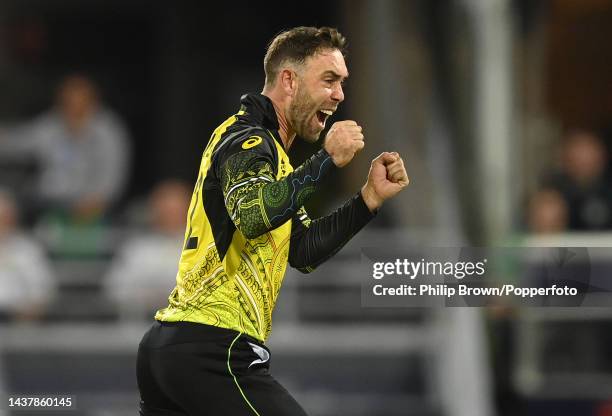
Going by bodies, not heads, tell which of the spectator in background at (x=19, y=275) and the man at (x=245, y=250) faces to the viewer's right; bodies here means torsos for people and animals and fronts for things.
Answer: the man

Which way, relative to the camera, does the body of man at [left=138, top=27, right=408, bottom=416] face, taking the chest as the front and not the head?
to the viewer's right

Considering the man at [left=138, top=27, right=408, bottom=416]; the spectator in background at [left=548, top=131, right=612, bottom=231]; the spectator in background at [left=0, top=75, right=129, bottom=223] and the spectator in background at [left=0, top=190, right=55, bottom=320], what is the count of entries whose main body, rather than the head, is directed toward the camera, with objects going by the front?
3

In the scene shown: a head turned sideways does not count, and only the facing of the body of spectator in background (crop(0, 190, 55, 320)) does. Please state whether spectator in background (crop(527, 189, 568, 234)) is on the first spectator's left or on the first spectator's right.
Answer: on the first spectator's left

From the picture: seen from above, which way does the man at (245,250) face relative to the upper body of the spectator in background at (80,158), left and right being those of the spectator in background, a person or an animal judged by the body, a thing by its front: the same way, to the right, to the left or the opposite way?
to the left

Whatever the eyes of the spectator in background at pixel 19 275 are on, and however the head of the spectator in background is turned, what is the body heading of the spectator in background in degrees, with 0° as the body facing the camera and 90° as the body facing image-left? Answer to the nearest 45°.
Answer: approximately 0°

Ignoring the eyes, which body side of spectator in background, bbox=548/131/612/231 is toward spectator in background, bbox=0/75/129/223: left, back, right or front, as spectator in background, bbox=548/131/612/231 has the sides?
right
